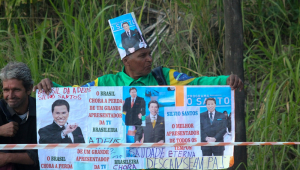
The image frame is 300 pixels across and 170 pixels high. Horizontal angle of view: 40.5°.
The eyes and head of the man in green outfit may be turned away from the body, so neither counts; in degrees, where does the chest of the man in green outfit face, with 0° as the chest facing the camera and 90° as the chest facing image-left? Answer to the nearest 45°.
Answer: approximately 0°
